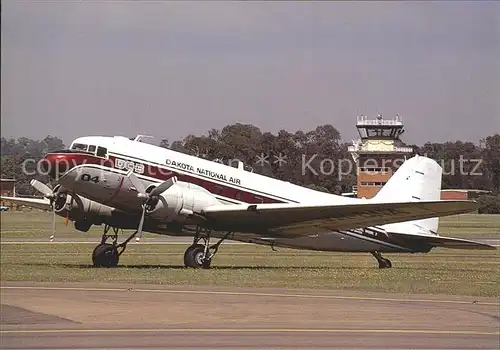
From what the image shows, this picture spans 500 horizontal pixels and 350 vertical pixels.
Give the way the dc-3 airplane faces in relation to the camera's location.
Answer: facing the viewer and to the left of the viewer
